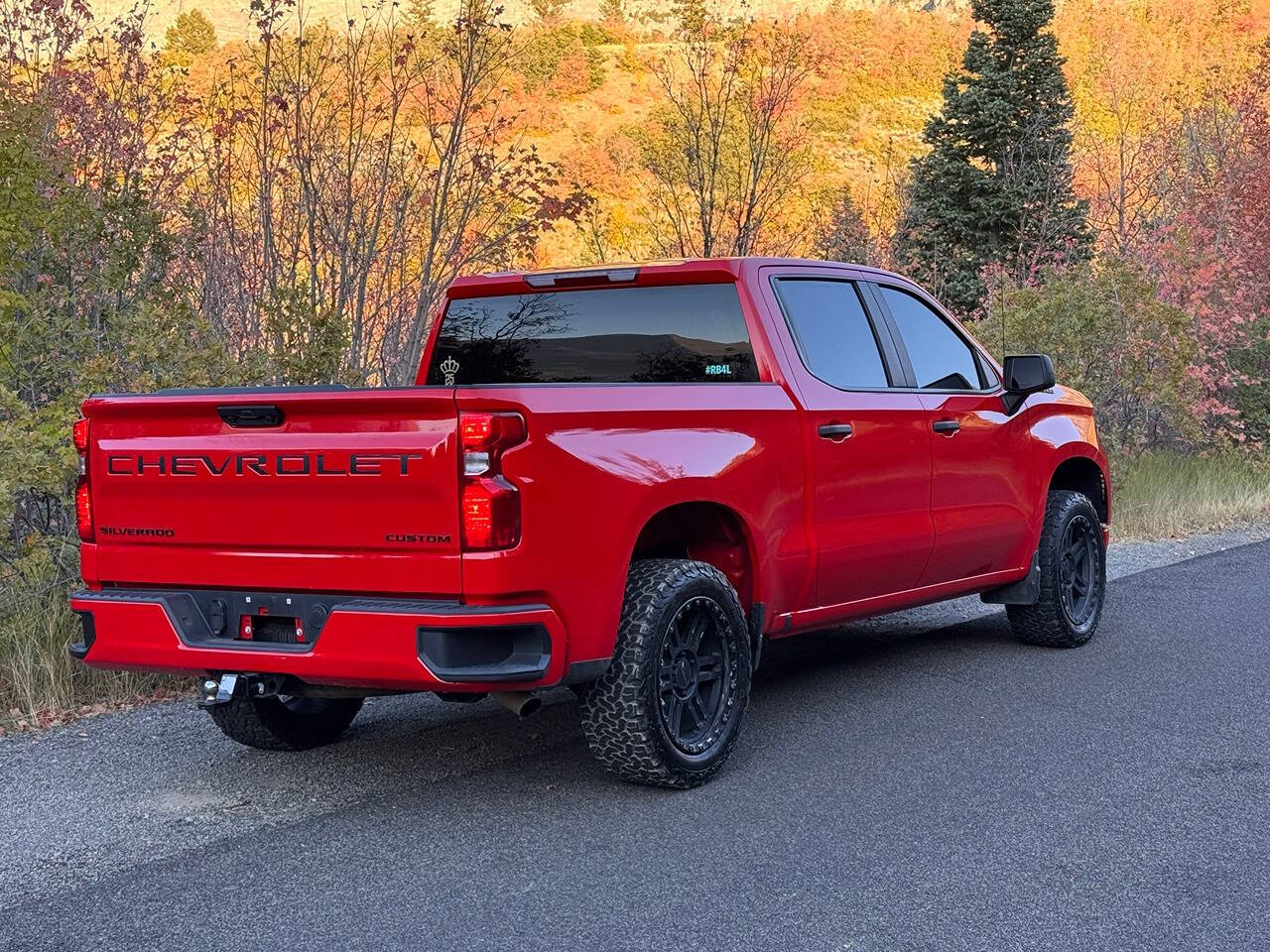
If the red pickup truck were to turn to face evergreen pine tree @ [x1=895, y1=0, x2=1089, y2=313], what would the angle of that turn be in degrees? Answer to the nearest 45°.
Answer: approximately 45° to its left

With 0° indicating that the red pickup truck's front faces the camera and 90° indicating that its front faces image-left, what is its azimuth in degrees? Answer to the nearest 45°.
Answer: approximately 225°
